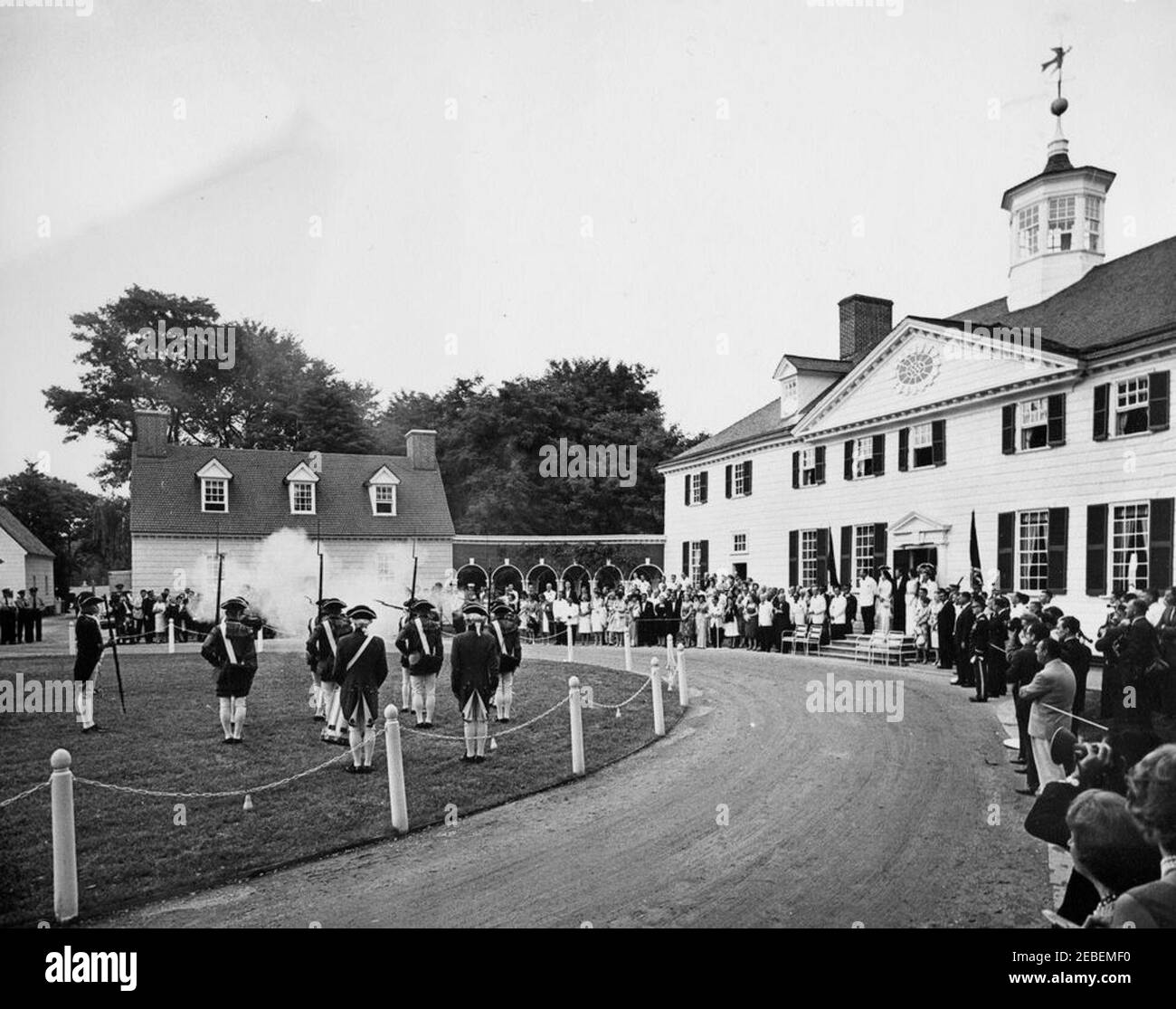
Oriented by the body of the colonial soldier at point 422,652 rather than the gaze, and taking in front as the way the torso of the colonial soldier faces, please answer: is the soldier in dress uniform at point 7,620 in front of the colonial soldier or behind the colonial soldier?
in front

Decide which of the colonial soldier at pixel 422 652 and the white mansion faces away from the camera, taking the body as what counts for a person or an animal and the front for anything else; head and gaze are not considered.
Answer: the colonial soldier

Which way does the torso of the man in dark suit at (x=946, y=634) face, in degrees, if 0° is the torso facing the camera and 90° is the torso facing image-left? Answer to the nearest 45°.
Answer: approximately 90°

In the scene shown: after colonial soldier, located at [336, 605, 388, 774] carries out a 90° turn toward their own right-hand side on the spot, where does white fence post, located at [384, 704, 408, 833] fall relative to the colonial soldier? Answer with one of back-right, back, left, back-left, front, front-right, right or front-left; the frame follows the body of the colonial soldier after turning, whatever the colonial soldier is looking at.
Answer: right

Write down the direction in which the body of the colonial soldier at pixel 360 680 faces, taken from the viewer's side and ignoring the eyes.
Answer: away from the camera

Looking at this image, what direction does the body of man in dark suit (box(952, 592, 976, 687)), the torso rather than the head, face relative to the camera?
to the viewer's left

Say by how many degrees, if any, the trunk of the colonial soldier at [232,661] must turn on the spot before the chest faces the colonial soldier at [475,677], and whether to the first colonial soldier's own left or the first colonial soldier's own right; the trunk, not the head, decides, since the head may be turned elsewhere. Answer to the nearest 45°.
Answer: approximately 135° to the first colonial soldier's own right

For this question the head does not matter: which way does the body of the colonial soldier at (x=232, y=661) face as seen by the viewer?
away from the camera

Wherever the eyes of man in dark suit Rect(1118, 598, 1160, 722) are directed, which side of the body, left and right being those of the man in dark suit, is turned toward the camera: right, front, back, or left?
left

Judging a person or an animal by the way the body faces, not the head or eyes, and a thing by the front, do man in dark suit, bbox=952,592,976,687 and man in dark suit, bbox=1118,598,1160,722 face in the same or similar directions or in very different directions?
same or similar directions

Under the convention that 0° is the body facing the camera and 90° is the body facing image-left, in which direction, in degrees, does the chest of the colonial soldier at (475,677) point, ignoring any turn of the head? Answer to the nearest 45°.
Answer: approximately 180°

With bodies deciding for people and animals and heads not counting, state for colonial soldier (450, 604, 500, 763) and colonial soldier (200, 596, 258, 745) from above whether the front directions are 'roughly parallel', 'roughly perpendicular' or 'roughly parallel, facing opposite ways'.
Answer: roughly parallel

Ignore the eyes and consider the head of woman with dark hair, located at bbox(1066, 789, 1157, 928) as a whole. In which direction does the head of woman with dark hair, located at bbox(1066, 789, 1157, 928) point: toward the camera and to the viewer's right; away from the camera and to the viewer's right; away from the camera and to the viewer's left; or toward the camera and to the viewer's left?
away from the camera and to the viewer's left
